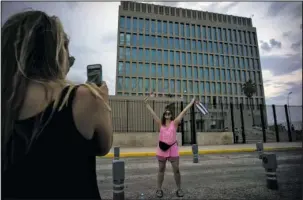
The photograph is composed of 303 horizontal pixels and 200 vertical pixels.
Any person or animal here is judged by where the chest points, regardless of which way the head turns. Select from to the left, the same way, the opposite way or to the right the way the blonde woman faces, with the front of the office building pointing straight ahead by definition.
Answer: the opposite way

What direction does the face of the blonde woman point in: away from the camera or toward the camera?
away from the camera

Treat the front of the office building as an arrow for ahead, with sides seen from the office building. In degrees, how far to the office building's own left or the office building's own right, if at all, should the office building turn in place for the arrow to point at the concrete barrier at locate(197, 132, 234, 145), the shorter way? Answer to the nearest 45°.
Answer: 0° — it already faces it

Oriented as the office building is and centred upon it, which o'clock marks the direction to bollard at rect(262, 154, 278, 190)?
The bollard is roughly at 12 o'clock from the office building.

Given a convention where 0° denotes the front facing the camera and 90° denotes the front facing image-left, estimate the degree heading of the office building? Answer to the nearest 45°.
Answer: approximately 0°

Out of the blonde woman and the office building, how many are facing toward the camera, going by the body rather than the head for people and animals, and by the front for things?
1

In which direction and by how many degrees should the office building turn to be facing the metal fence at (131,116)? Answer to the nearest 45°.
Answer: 0° — it already faces it

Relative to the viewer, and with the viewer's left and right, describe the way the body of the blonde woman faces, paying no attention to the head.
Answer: facing away from the viewer and to the right of the viewer

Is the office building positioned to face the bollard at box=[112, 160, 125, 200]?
yes
